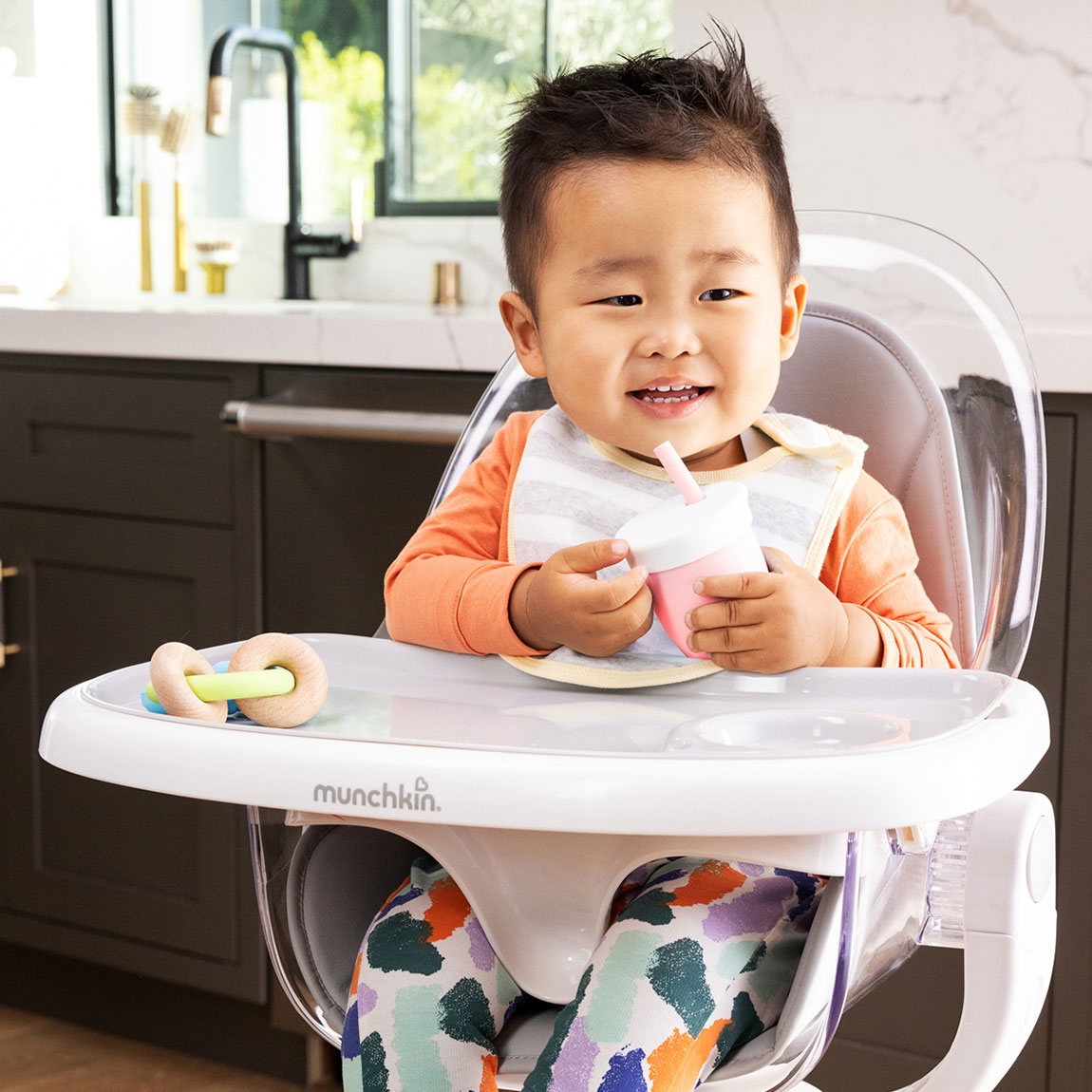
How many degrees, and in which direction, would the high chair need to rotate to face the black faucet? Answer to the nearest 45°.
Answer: approximately 135° to its right

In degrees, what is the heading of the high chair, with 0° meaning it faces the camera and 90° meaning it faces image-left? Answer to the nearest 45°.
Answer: approximately 45°

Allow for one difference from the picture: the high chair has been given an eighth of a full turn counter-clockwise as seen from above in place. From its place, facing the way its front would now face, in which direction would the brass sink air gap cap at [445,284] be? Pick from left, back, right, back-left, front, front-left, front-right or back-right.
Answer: back
